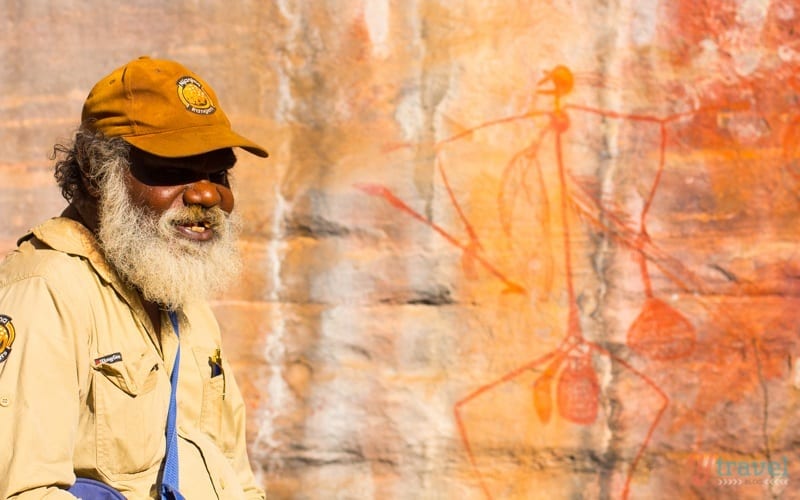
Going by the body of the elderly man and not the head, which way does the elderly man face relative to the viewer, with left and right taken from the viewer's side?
facing the viewer and to the right of the viewer

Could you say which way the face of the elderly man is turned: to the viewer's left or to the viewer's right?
to the viewer's right
